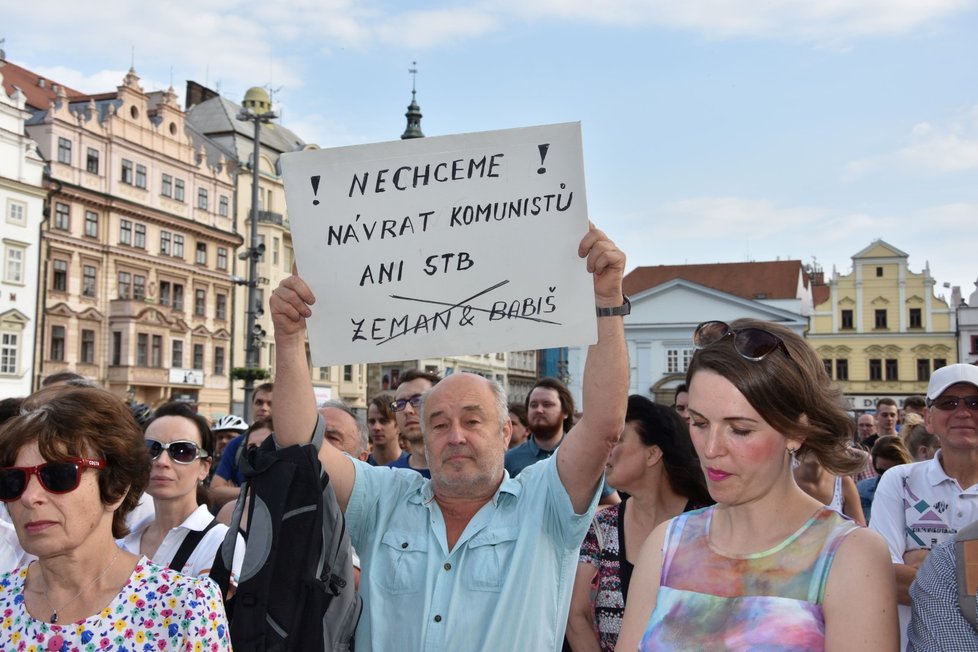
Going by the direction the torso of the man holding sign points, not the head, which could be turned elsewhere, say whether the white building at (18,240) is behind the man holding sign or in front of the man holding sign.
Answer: behind

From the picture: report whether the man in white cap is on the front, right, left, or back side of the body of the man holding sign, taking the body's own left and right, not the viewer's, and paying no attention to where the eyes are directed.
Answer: left

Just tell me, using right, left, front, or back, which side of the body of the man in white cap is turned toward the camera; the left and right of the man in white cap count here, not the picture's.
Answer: front

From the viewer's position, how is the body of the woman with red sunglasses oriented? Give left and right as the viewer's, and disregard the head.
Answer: facing the viewer and to the left of the viewer

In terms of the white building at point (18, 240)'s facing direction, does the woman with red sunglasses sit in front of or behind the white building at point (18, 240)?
in front

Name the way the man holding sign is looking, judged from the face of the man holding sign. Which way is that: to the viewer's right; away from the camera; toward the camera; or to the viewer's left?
toward the camera

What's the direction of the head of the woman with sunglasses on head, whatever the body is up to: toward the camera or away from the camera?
toward the camera

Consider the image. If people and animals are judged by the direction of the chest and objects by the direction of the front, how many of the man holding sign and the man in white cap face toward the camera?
2

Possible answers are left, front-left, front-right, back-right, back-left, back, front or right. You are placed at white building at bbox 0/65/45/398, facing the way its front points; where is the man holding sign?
front-right

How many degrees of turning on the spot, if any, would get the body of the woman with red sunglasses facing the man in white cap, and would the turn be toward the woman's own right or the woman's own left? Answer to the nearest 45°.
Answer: approximately 135° to the woman's own left

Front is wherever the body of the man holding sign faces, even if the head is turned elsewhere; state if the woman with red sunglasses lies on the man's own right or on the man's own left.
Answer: on the man's own right

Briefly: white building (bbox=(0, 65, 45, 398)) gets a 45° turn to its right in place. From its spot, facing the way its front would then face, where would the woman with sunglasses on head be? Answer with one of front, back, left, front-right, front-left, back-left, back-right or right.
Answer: front

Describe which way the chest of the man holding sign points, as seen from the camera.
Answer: toward the camera
